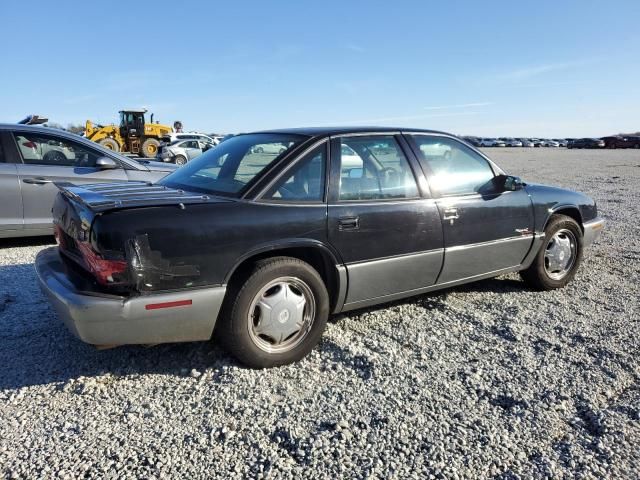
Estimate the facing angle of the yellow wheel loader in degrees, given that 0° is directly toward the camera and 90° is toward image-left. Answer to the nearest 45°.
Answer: approximately 90°

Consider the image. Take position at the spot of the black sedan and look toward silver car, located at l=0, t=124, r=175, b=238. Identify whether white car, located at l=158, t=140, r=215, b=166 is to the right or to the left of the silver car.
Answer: right

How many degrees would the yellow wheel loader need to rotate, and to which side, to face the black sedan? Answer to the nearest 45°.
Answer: approximately 90° to its left

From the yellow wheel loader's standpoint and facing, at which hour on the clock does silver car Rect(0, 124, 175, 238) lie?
The silver car is roughly at 9 o'clock from the yellow wheel loader.

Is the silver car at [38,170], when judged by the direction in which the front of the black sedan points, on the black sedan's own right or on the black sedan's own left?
on the black sedan's own left

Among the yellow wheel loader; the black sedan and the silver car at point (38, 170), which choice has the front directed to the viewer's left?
the yellow wheel loader

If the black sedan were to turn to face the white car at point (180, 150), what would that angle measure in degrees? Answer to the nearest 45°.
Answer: approximately 45° to its left

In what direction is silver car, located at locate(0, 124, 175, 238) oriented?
to the viewer's right

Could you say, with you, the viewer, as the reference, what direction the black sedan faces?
facing away from the viewer and to the right of the viewer

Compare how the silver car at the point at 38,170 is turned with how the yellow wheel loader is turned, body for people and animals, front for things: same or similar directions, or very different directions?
very different directions

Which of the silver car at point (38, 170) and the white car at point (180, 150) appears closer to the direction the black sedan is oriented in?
the white car

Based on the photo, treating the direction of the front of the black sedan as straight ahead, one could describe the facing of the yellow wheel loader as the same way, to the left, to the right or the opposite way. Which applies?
the opposite way
